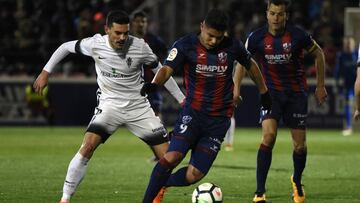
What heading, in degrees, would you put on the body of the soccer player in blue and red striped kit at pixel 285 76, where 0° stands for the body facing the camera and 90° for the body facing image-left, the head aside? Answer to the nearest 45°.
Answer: approximately 0°

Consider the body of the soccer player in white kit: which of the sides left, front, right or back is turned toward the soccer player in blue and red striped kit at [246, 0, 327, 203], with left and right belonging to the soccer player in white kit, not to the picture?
left

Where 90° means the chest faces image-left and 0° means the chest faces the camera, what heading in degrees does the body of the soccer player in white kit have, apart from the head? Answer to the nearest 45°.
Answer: approximately 0°

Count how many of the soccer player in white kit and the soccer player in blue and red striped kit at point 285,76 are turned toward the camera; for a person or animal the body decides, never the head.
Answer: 2

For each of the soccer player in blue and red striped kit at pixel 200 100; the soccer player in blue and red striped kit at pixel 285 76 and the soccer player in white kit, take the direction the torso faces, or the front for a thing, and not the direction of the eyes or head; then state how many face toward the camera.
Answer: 3

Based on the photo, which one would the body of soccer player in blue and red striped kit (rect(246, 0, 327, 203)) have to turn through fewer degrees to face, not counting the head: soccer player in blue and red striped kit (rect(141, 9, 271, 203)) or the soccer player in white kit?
the soccer player in blue and red striped kit

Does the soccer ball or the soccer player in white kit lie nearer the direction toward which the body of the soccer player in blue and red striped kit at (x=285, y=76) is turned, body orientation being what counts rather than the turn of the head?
the soccer ball

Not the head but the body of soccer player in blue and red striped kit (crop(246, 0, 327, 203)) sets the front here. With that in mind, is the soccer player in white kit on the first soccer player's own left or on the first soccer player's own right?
on the first soccer player's own right
